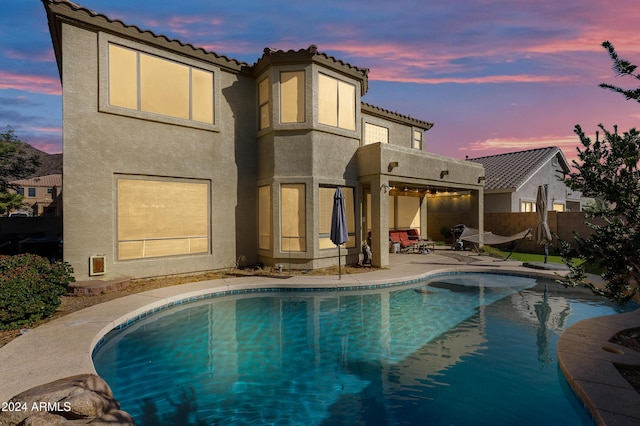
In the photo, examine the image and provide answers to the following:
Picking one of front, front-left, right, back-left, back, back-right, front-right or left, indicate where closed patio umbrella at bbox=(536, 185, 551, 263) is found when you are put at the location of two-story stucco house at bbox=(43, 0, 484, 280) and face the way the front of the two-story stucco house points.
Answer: back-right

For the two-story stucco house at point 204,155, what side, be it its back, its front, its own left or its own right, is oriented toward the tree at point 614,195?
back

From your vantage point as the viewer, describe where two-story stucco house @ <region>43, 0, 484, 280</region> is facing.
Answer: facing away from the viewer and to the left of the viewer

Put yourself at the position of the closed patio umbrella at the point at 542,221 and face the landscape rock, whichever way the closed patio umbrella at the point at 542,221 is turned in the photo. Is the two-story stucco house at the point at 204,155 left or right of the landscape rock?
right

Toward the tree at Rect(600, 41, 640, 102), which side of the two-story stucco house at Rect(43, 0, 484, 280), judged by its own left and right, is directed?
back

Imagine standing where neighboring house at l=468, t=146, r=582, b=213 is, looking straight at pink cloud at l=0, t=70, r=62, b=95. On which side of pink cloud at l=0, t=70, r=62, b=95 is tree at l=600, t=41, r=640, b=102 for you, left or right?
left

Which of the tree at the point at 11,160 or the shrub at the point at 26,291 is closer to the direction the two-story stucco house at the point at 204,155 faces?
the tree

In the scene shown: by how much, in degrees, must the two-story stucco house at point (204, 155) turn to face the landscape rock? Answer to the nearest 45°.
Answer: approximately 135° to its left

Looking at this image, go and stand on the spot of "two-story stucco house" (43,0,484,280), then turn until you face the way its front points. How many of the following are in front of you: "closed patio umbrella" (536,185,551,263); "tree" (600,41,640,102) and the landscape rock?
0

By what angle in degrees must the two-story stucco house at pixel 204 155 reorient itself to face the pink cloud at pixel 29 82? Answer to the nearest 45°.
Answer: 0° — it already faces it
